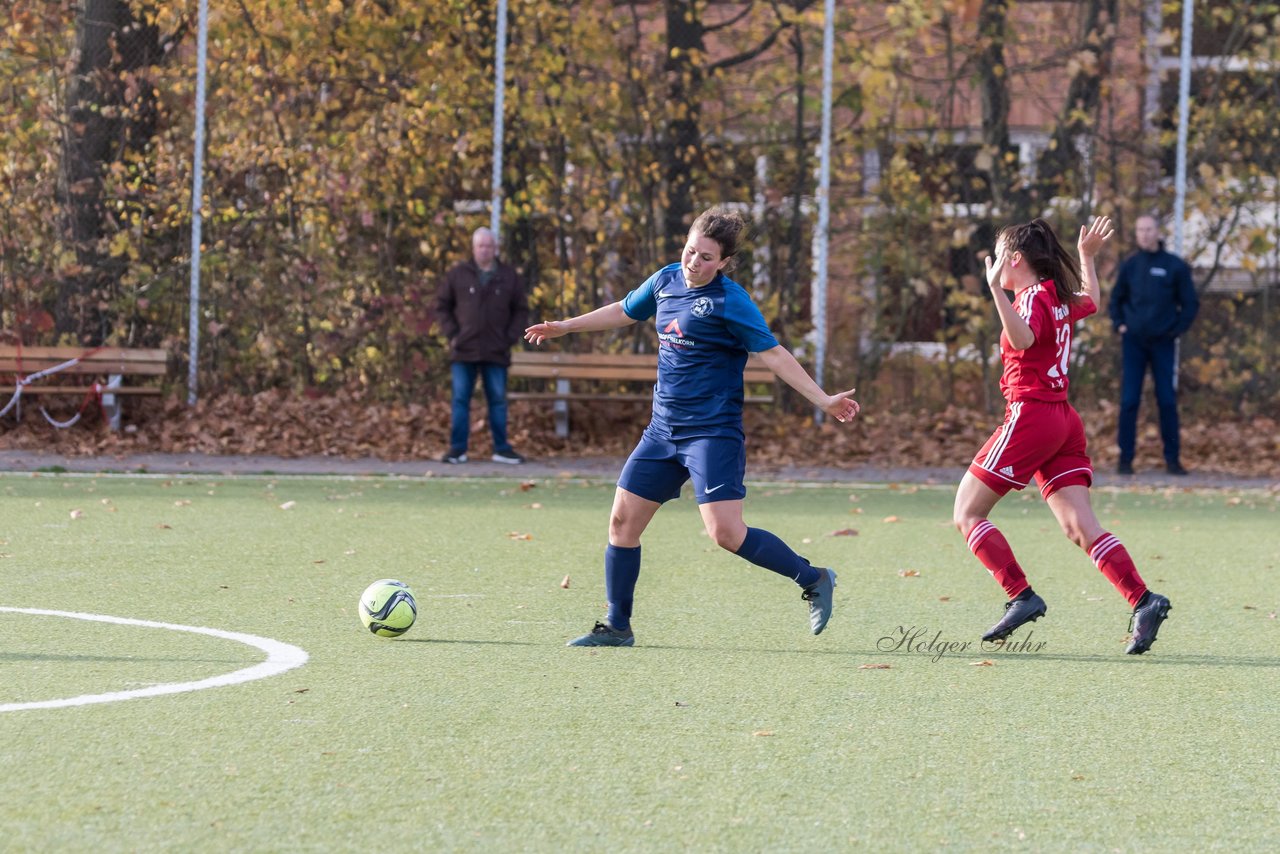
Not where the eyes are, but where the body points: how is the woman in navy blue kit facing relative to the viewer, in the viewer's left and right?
facing the viewer and to the left of the viewer

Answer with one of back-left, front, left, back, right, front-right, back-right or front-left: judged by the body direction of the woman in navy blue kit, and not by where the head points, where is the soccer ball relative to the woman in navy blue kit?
front-right

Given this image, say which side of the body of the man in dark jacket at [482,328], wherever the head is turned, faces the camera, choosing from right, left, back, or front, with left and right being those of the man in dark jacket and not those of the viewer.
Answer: front

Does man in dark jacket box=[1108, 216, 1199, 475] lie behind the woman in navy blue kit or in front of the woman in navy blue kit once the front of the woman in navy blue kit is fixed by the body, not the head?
behind

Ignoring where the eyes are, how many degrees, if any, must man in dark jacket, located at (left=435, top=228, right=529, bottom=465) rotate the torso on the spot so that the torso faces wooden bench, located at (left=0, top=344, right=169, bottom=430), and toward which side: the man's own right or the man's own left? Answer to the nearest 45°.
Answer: approximately 90° to the man's own right

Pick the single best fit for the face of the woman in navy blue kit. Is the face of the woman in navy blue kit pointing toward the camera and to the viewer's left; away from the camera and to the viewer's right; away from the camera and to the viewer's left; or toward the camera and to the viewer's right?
toward the camera and to the viewer's left

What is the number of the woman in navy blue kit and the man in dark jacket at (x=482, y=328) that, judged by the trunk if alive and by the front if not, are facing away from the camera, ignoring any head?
0

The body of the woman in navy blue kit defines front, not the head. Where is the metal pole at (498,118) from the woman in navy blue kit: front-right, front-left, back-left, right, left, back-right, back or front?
back-right

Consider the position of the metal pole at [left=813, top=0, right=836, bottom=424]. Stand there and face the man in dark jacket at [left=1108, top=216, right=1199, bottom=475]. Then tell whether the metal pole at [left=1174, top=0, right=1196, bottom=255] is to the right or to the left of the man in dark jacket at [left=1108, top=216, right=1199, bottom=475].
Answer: left
